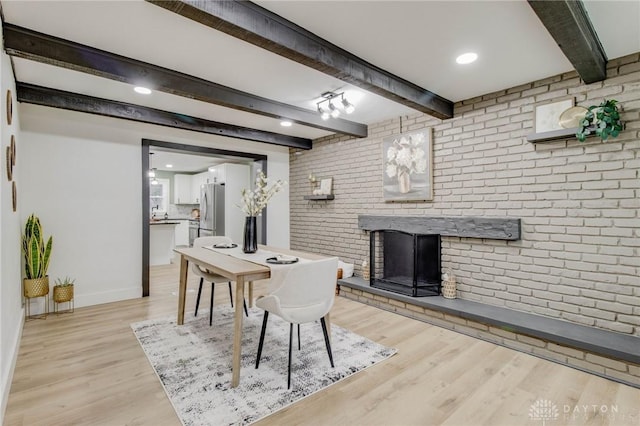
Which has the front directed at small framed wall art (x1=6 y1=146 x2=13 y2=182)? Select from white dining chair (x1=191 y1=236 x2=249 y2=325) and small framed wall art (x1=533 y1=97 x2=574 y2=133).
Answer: small framed wall art (x1=533 y1=97 x2=574 y2=133)

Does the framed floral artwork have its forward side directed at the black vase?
yes

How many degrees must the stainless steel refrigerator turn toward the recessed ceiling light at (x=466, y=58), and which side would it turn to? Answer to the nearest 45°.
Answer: approximately 45° to its left

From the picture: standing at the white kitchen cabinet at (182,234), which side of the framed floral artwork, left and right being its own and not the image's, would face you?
right

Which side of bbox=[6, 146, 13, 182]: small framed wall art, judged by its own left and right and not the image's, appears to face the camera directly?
right

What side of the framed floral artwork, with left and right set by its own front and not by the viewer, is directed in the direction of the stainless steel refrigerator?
right
